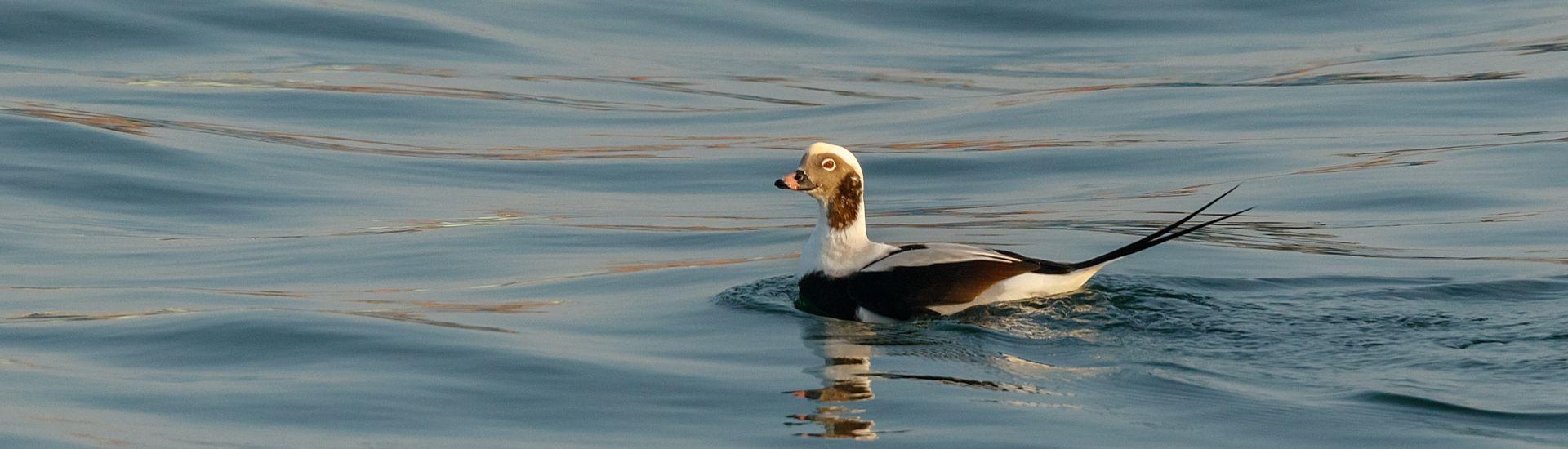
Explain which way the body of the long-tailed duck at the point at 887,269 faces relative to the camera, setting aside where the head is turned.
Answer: to the viewer's left
